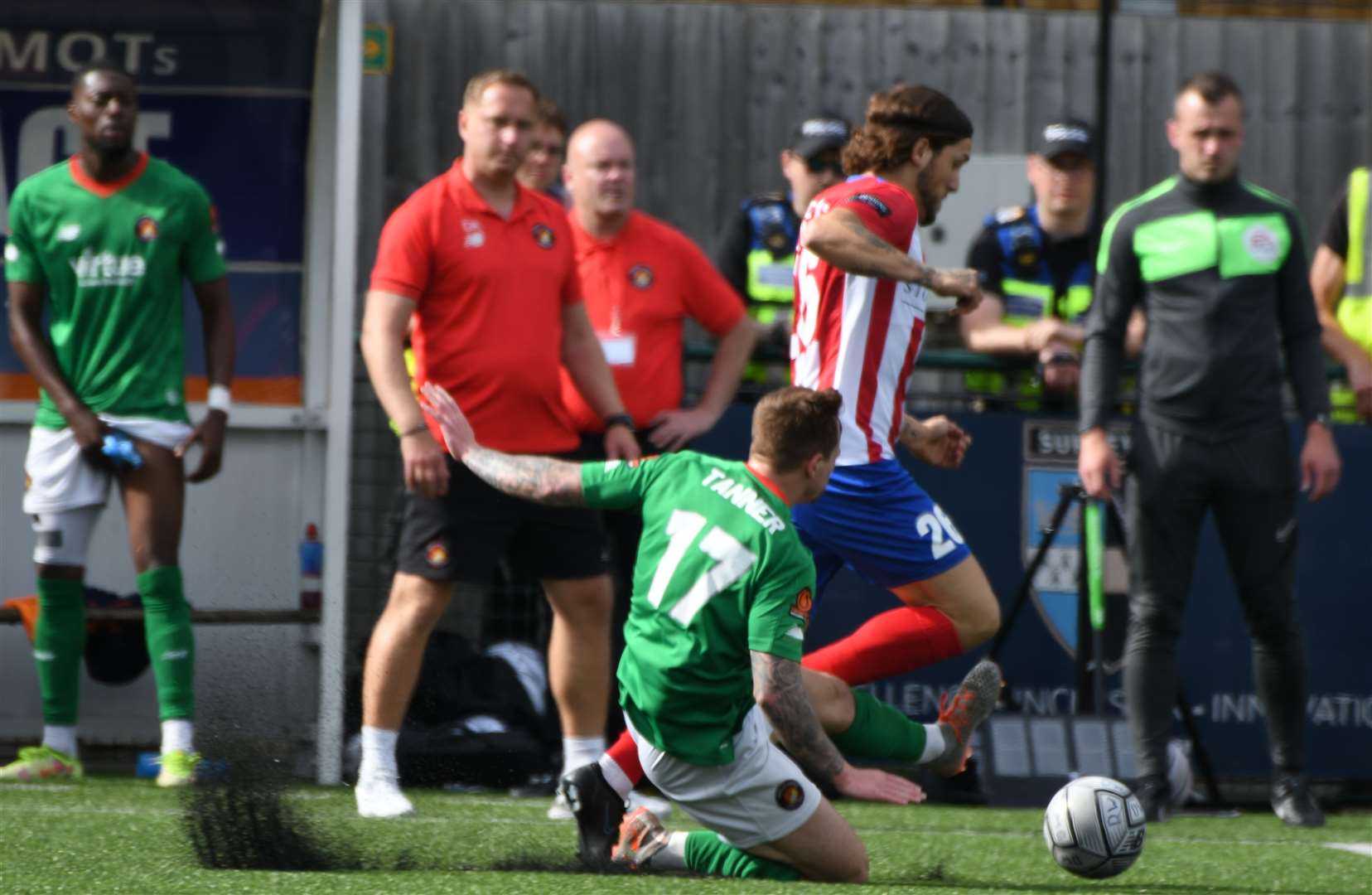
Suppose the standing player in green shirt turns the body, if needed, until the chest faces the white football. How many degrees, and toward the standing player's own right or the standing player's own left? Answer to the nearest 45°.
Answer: approximately 45° to the standing player's own left

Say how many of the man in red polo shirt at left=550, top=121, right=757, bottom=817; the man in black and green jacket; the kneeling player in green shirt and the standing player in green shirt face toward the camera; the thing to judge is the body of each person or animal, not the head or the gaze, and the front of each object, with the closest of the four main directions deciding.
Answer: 3

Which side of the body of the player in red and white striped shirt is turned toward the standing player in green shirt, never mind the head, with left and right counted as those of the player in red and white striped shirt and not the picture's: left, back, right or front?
back

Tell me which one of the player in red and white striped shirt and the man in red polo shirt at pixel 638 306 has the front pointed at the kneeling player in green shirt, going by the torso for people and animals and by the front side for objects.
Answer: the man in red polo shirt

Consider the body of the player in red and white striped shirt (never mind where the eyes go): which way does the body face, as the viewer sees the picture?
to the viewer's right

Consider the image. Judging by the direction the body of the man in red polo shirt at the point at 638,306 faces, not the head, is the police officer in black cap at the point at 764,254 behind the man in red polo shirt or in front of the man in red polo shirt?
behind

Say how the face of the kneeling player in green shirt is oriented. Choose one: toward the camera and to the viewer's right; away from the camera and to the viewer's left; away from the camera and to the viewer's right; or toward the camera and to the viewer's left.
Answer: away from the camera and to the viewer's right

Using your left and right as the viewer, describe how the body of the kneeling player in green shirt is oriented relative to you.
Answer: facing away from the viewer and to the right of the viewer
